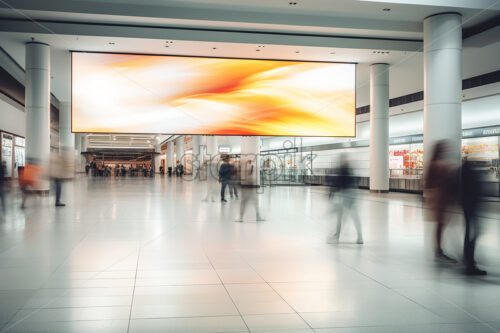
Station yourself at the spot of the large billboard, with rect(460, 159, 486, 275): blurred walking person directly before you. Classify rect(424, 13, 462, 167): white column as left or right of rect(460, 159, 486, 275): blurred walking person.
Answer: left

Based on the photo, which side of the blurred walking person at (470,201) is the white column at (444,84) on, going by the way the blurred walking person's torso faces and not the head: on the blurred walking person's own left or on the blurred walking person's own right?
on the blurred walking person's own left

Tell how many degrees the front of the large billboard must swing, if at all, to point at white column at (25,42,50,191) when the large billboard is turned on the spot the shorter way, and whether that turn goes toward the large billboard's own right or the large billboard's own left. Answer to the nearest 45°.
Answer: approximately 90° to the large billboard's own right

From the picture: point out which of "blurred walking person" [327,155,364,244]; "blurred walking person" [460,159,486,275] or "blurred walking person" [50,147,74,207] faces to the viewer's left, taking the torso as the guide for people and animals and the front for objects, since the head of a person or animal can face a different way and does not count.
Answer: "blurred walking person" [327,155,364,244]
